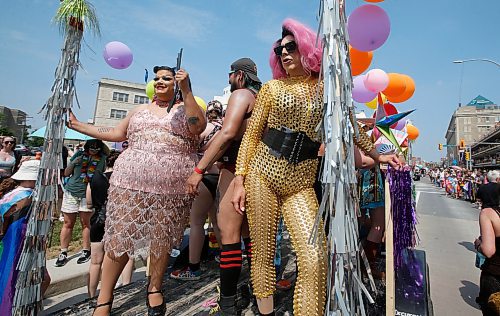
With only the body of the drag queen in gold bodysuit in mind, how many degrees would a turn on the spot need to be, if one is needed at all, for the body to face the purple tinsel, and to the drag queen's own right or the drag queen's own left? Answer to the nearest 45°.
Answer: approximately 135° to the drag queen's own left

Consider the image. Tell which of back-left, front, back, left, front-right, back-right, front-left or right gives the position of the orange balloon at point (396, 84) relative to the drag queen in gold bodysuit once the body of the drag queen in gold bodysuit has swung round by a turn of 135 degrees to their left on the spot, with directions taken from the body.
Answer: front

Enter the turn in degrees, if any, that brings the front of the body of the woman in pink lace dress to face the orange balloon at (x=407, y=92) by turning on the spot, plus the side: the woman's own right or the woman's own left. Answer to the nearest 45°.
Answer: approximately 90° to the woman's own left

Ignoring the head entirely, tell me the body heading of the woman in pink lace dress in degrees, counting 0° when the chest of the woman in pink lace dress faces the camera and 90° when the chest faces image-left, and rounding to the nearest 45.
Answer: approximately 0°

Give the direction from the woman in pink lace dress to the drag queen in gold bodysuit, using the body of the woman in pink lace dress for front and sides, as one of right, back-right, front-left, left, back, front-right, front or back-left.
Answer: front-left

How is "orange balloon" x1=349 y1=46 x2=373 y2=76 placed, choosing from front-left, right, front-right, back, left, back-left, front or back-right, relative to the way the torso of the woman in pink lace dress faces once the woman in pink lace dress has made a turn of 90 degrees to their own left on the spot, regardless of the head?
front

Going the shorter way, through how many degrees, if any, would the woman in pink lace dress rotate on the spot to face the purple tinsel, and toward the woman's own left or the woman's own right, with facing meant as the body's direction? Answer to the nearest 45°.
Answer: approximately 90° to the woman's own left

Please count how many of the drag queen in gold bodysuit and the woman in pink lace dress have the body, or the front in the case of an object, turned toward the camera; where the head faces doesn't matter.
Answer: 2

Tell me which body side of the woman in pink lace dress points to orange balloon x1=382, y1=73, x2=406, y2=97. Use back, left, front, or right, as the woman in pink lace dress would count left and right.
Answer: left

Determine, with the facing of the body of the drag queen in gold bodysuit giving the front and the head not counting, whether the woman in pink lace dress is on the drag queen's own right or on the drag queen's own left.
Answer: on the drag queen's own right

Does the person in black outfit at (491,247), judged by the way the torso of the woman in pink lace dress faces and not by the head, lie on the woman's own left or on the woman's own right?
on the woman's own left
